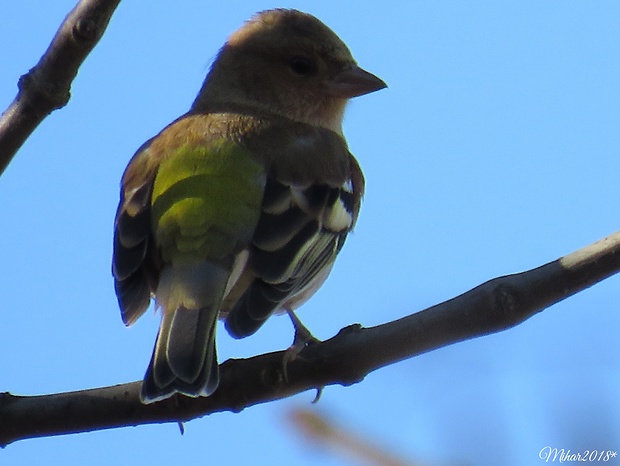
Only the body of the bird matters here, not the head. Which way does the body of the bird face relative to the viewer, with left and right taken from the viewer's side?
facing away from the viewer and to the right of the viewer
